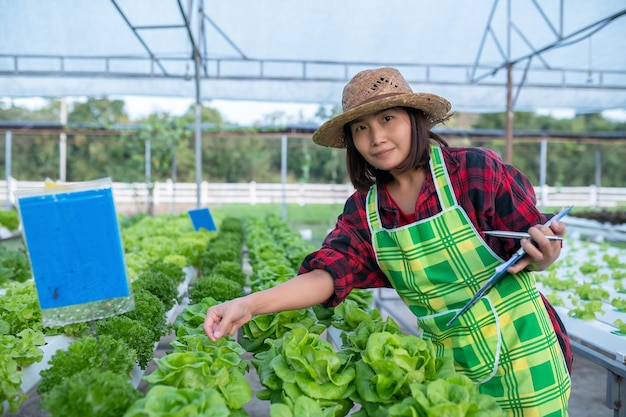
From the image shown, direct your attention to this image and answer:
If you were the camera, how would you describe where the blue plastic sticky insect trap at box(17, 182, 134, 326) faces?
facing the viewer
